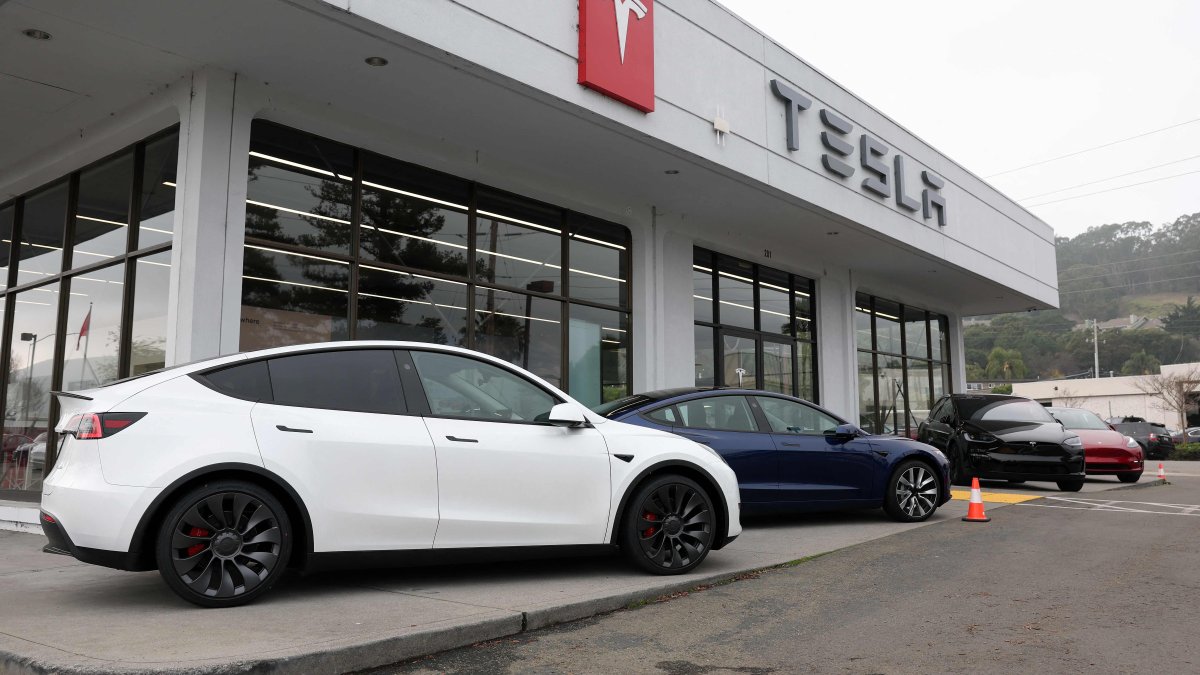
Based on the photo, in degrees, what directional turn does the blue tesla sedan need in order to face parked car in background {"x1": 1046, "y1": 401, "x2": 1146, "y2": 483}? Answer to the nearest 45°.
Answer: approximately 45° to its left

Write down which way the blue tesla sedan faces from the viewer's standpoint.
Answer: facing to the right of the viewer

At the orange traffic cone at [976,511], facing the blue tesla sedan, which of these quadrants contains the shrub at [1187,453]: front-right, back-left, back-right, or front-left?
back-right

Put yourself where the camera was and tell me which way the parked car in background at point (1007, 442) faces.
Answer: facing the viewer and to the right of the viewer

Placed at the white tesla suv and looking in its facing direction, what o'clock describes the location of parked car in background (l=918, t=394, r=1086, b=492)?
The parked car in background is roughly at 11 o'clock from the white tesla suv.

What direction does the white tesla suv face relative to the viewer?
to the viewer's right

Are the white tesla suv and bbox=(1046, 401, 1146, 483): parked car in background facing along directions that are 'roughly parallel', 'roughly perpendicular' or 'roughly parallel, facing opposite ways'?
roughly perpendicular

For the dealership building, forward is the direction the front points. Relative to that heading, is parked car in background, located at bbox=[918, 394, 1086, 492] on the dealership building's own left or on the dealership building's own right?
on the dealership building's own left

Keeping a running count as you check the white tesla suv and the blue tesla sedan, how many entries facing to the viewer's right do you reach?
2

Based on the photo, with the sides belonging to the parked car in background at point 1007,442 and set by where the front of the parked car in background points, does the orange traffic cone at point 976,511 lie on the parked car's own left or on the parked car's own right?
on the parked car's own right

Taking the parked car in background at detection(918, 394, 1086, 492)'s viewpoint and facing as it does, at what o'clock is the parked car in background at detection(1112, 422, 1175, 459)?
the parked car in background at detection(1112, 422, 1175, 459) is roughly at 8 o'clock from the parked car in background at detection(918, 394, 1086, 492).
